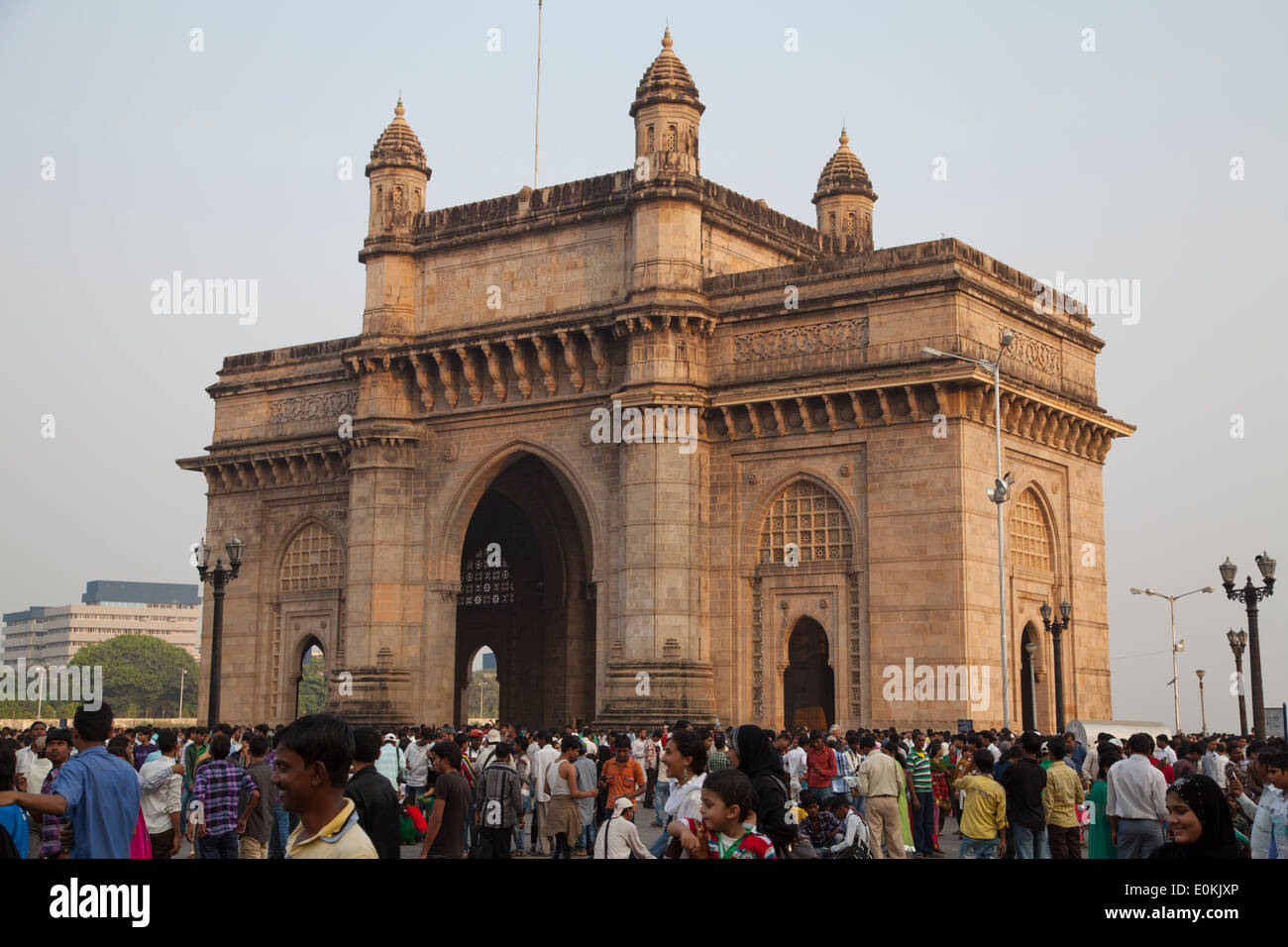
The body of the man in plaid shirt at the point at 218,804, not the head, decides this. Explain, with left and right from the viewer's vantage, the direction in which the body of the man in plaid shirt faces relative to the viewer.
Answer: facing away from the viewer

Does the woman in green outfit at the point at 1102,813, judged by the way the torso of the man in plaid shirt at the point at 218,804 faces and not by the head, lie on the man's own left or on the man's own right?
on the man's own right

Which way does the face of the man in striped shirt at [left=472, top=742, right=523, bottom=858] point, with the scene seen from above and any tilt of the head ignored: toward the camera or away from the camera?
away from the camera

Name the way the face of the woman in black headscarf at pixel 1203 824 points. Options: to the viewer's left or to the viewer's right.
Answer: to the viewer's left

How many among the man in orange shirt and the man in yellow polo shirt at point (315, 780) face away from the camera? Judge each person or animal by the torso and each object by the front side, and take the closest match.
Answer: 0

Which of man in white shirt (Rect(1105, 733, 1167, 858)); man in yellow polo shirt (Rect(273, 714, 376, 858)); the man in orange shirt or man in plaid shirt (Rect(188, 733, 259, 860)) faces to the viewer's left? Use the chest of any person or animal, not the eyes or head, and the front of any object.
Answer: the man in yellow polo shirt

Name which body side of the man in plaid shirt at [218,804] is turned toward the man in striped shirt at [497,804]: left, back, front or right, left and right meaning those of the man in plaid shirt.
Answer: right

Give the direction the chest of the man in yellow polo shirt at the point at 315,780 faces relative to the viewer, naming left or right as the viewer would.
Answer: facing to the left of the viewer

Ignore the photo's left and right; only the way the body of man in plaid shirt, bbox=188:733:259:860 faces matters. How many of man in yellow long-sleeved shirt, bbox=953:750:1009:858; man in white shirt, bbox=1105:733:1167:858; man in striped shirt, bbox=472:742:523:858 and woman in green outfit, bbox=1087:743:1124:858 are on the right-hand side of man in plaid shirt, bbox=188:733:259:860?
4

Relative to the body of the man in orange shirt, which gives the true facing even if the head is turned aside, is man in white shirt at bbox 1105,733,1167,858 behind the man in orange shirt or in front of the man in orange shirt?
in front

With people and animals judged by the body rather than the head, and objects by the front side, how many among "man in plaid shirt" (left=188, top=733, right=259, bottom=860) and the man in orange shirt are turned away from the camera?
1

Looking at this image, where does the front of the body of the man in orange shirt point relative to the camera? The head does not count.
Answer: toward the camera

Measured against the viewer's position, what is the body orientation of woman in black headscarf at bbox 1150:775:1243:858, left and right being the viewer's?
facing the viewer and to the left of the viewer

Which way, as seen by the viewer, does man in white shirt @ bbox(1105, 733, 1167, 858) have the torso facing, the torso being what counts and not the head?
away from the camera

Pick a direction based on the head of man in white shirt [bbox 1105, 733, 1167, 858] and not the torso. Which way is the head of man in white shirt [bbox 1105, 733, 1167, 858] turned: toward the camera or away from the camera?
away from the camera

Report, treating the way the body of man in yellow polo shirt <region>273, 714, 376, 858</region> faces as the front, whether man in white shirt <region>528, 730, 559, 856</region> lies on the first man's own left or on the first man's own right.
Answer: on the first man's own right

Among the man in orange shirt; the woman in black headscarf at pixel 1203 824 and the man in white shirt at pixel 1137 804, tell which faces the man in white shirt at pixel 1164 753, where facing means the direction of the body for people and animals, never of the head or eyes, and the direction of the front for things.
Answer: the man in white shirt at pixel 1137 804

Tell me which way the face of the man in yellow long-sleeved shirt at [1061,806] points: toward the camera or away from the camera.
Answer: away from the camera
